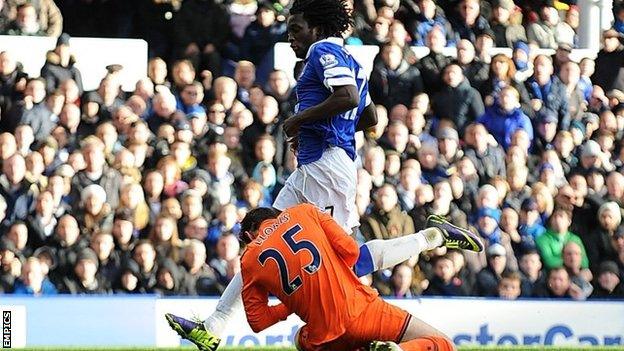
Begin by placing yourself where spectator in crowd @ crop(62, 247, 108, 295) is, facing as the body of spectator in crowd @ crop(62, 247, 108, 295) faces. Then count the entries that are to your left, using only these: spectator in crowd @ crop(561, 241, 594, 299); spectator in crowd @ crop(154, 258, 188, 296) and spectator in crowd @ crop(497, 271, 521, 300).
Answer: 3

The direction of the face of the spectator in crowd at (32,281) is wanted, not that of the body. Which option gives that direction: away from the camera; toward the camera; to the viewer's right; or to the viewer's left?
toward the camera

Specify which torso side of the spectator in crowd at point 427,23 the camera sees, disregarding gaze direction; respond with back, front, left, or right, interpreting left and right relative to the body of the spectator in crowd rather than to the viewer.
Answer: front

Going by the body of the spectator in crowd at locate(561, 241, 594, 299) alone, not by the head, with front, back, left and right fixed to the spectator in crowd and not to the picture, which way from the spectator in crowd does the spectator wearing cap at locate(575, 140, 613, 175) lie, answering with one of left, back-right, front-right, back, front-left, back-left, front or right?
back

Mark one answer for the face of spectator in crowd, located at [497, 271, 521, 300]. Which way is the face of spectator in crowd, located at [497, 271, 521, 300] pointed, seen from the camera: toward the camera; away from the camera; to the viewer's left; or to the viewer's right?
toward the camera

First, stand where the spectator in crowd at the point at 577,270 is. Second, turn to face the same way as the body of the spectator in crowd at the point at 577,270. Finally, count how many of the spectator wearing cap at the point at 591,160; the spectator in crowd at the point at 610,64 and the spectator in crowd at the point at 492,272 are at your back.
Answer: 2

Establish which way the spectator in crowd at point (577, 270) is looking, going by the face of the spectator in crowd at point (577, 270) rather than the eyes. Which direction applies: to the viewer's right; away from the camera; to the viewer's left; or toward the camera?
toward the camera

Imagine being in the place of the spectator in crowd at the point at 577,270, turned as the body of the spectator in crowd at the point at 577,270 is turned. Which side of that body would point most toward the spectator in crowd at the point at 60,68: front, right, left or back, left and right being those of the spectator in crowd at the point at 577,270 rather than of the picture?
right

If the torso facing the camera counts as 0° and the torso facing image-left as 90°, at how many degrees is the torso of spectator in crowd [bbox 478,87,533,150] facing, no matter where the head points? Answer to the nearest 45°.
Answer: approximately 45°

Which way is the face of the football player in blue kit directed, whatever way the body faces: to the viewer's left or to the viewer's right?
to the viewer's left

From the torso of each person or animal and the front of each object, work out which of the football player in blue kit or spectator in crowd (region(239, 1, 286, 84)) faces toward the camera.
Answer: the spectator in crowd

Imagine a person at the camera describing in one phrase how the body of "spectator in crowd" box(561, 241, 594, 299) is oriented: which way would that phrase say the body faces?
toward the camera

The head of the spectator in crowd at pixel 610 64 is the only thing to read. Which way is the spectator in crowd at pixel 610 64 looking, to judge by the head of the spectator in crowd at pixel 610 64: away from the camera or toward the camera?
toward the camera

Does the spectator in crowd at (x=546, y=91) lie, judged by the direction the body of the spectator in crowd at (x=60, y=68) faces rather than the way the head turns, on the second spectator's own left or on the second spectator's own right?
on the second spectator's own left
